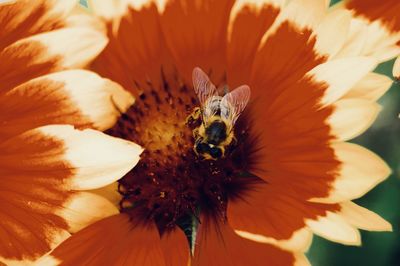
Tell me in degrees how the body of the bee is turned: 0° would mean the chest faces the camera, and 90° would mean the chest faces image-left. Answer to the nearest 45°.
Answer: approximately 0°
